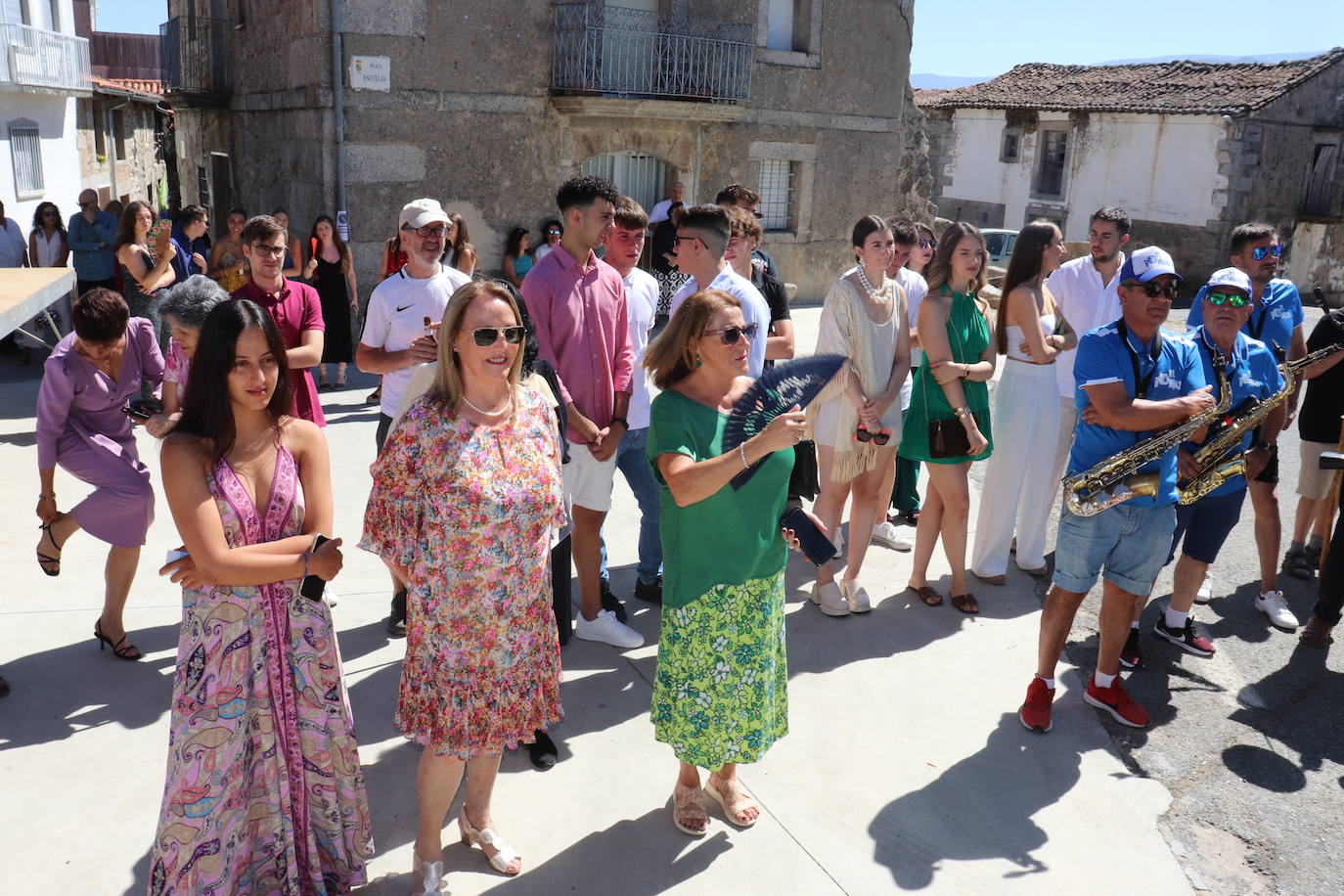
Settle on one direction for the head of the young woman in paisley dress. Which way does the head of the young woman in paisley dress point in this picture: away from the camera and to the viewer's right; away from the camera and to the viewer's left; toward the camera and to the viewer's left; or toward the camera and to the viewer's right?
toward the camera and to the viewer's right

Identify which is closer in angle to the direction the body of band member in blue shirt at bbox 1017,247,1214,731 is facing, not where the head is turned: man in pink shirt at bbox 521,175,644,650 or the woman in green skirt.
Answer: the woman in green skirt

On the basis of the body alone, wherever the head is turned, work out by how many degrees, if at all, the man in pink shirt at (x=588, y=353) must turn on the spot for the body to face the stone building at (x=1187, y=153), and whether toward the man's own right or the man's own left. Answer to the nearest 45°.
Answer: approximately 90° to the man's own left

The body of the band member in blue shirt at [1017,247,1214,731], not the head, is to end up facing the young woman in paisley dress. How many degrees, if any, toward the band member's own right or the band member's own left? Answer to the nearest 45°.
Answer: approximately 90° to the band member's own right

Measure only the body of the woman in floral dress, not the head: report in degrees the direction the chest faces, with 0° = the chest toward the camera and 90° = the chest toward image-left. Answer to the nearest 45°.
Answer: approximately 315°

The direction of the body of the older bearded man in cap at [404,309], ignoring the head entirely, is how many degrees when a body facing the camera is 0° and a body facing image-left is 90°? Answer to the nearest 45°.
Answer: approximately 315°

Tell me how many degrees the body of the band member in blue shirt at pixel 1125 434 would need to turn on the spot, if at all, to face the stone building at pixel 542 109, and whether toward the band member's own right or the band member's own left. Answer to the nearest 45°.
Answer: approximately 180°

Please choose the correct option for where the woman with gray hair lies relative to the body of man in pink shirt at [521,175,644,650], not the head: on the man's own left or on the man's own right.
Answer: on the man's own right
